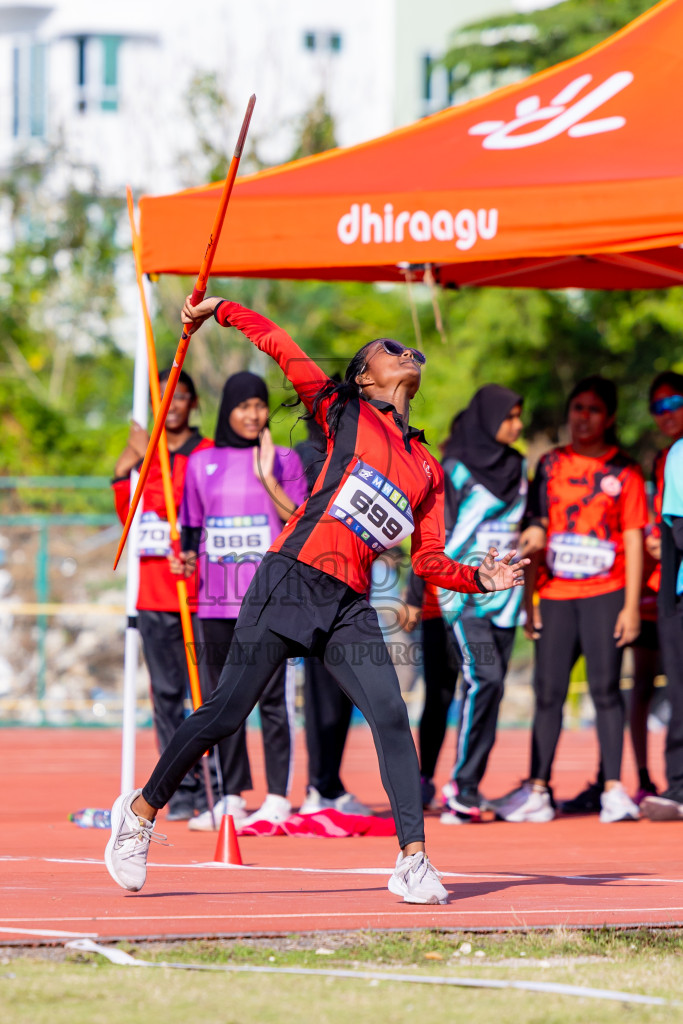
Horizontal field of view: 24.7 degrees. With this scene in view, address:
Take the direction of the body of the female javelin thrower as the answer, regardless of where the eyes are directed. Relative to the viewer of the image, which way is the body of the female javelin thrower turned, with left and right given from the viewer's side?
facing the viewer and to the right of the viewer

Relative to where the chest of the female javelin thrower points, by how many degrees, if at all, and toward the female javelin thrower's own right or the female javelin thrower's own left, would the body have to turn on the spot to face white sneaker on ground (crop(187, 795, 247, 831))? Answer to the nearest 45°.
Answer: approximately 135° to the female javelin thrower's own left

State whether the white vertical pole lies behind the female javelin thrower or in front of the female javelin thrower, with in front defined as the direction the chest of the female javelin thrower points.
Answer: behind

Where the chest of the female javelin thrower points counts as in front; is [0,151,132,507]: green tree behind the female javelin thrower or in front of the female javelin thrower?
behind

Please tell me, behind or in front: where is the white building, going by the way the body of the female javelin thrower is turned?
behind

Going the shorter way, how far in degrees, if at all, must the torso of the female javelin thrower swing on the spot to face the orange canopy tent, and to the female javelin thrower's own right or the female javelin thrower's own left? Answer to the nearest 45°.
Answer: approximately 135° to the female javelin thrower's own left

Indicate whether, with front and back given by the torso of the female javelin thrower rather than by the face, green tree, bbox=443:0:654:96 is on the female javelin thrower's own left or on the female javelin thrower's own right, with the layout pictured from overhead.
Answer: on the female javelin thrower's own left
